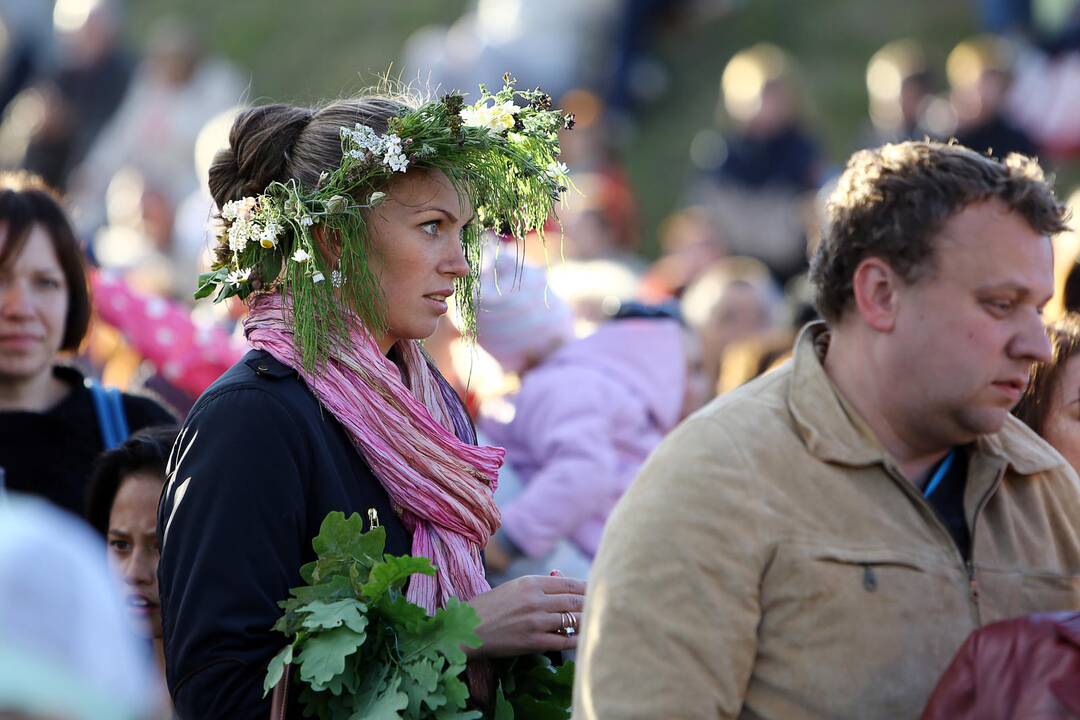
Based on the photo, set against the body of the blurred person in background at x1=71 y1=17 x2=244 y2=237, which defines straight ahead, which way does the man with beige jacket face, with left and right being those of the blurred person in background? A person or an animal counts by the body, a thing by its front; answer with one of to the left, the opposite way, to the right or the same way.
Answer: the same way

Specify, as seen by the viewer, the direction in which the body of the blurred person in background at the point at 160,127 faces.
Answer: toward the camera

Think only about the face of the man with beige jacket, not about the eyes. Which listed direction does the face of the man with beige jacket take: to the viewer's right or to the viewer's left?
to the viewer's right

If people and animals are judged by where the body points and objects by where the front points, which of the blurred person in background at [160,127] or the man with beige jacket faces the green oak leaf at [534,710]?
the blurred person in background

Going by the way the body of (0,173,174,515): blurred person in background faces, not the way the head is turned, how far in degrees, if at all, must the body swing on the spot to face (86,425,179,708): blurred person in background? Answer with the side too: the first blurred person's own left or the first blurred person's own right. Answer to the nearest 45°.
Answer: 0° — they already face them

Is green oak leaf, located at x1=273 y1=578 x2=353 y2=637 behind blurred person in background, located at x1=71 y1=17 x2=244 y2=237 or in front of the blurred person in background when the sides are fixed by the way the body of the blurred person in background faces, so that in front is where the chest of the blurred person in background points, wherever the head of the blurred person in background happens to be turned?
in front

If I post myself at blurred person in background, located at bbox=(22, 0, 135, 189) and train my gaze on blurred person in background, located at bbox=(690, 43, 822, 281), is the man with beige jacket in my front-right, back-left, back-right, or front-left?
front-right

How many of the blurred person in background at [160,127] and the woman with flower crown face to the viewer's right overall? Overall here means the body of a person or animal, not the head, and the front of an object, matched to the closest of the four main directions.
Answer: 1

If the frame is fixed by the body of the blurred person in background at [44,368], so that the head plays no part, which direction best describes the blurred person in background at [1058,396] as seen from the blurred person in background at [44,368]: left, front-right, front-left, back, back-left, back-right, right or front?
front-left

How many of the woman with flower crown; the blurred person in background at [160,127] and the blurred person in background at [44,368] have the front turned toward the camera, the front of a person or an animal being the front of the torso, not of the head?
2

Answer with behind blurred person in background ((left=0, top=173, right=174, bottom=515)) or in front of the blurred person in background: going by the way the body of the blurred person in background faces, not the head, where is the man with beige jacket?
in front

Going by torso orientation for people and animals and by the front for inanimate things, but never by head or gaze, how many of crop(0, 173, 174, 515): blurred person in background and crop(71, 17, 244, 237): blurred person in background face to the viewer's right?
0

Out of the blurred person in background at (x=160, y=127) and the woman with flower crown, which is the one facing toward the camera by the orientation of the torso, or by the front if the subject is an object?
the blurred person in background

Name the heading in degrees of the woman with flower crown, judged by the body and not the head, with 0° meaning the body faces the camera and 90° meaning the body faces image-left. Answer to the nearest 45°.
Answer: approximately 270°

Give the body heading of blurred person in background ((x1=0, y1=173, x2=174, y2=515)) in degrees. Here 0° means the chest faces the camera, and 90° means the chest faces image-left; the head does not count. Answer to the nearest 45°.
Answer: approximately 0°

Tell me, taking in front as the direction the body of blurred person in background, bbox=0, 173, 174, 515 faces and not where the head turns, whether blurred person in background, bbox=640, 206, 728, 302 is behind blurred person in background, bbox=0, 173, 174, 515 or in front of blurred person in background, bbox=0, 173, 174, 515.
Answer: behind

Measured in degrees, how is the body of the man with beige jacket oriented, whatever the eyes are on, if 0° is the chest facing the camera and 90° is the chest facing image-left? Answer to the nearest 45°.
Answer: approximately 315°
